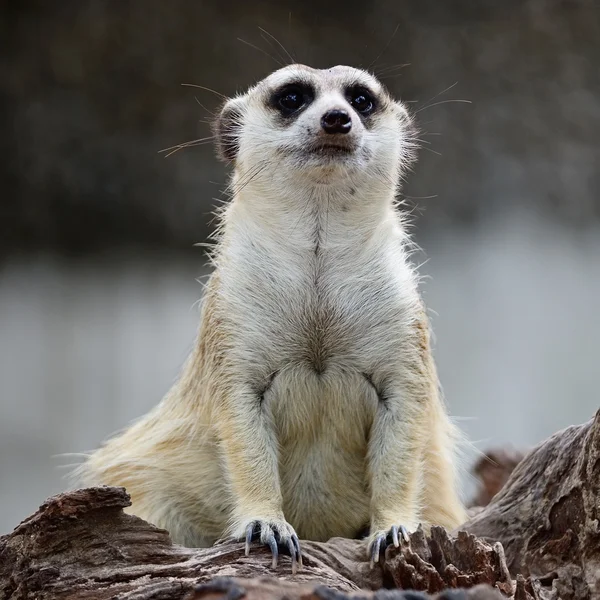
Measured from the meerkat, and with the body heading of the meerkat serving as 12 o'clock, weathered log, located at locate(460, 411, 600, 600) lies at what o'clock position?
The weathered log is roughly at 9 o'clock from the meerkat.

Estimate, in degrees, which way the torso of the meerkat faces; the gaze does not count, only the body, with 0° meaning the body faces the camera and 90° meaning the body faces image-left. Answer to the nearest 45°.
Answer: approximately 0°
